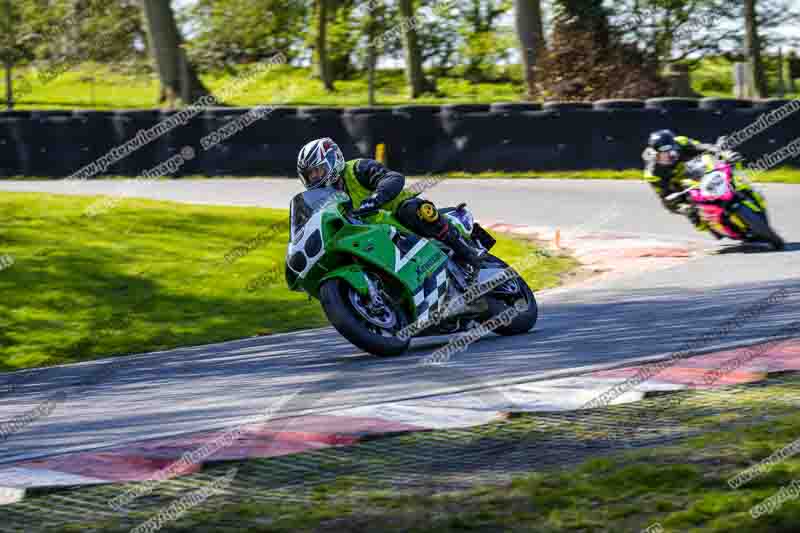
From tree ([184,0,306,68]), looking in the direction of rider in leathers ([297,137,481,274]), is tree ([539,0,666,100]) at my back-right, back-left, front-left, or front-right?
front-left

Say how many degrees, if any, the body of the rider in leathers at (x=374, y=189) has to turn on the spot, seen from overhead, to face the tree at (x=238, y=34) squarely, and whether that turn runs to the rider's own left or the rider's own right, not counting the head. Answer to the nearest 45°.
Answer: approximately 135° to the rider's own right

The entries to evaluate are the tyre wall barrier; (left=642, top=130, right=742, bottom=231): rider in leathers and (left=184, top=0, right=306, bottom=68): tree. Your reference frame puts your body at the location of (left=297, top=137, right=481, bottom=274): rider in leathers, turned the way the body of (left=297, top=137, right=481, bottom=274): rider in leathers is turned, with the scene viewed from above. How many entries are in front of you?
0

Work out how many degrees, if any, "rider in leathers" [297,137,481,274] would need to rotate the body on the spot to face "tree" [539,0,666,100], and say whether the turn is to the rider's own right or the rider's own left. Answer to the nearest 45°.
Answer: approximately 135° to the rider's own right

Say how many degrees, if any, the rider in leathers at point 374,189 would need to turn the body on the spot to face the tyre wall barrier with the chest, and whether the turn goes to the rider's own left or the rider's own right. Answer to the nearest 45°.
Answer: approximately 135° to the rider's own right

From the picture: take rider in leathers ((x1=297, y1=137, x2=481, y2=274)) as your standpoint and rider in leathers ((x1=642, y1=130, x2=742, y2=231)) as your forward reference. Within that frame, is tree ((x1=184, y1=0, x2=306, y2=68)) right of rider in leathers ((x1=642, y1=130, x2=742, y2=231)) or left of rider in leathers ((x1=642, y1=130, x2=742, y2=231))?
left

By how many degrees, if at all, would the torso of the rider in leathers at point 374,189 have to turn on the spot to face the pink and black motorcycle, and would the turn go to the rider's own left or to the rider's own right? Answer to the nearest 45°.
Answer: approximately 180°

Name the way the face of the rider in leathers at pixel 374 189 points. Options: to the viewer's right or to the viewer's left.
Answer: to the viewer's left

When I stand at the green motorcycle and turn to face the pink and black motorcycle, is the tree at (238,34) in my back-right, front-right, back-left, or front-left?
front-left

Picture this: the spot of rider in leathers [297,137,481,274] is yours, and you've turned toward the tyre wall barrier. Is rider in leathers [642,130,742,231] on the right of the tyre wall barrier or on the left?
right

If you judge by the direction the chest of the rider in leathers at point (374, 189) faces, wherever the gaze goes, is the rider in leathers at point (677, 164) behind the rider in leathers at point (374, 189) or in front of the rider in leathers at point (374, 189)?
behind

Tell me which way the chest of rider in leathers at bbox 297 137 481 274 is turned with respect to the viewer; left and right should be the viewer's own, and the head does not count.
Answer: facing the viewer and to the left of the viewer
